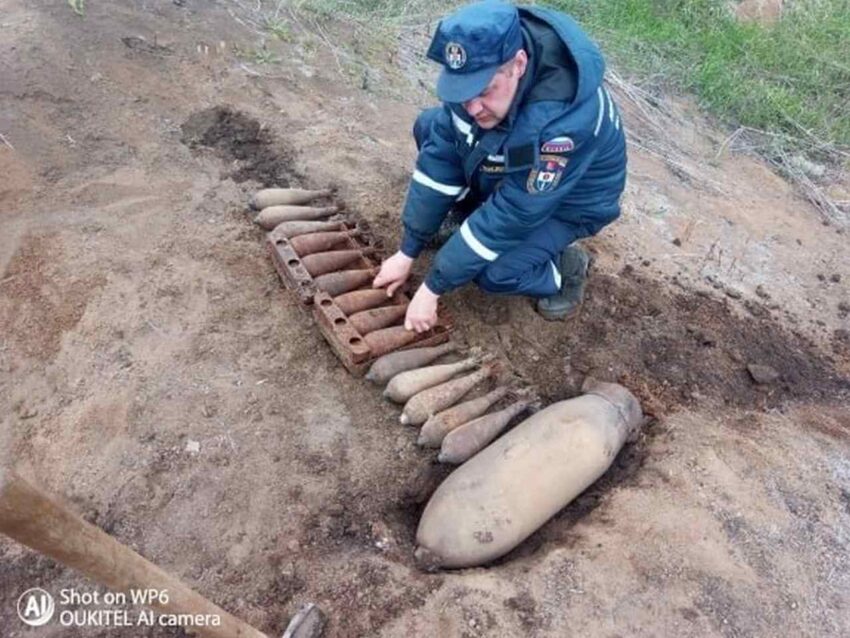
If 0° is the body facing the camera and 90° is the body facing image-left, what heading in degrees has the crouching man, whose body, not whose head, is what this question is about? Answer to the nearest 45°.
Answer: approximately 45°
